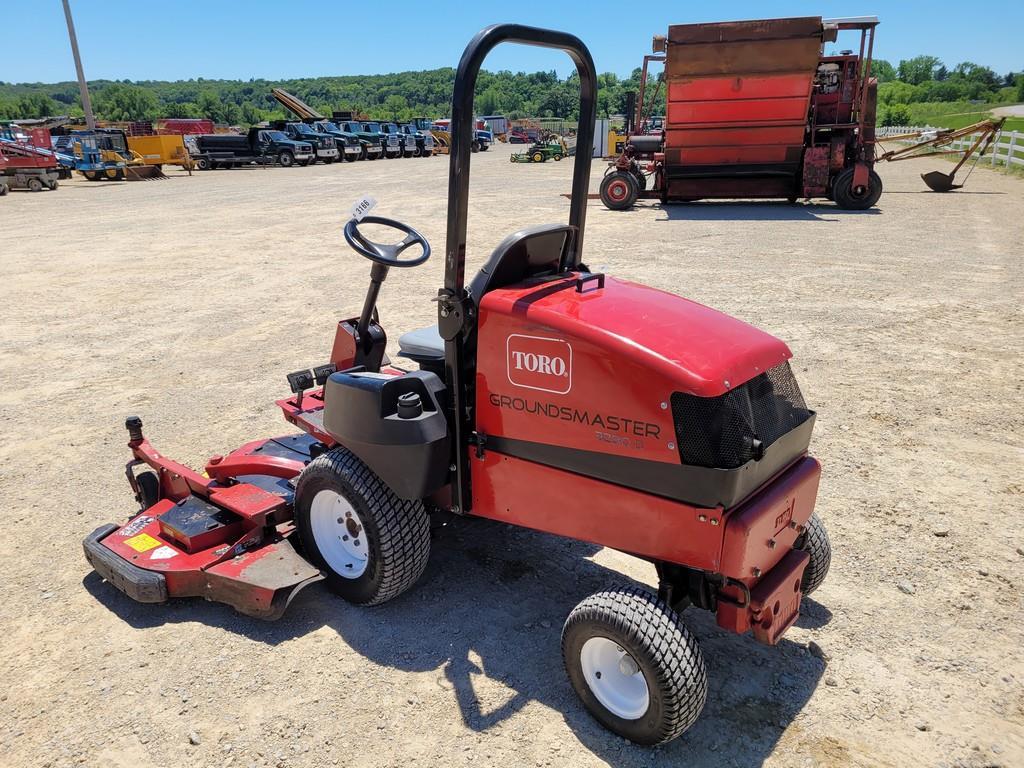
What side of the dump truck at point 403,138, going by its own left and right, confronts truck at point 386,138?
right

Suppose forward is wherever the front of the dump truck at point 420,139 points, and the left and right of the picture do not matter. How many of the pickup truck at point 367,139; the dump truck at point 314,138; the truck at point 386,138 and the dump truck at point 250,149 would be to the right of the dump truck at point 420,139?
4

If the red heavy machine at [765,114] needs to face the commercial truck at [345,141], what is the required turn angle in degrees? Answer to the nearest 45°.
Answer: approximately 45° to its right

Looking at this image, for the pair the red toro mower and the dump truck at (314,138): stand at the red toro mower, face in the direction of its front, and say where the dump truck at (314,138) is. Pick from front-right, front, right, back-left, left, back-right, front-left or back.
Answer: front-right

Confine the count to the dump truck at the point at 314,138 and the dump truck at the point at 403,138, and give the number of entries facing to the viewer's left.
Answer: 0

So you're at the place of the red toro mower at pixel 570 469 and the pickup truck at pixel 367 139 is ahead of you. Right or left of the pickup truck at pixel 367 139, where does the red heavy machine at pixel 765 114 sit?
right

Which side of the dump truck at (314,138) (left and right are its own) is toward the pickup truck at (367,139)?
left

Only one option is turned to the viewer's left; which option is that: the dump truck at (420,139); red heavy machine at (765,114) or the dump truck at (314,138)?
the red heavy machine

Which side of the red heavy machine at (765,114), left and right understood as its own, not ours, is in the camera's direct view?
left

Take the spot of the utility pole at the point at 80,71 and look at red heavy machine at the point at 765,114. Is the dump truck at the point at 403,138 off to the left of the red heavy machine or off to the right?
left
